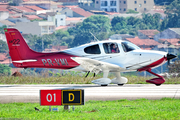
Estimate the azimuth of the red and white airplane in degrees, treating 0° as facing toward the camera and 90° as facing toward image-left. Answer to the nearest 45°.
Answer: approximately 270°

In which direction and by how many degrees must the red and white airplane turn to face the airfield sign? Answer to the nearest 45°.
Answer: approximately 90° to its right

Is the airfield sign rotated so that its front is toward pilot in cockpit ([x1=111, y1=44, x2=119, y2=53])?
no

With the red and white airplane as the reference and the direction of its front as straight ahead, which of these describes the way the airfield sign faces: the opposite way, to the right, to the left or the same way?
to the right

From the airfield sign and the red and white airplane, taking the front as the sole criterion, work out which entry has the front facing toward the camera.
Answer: the airfield sign

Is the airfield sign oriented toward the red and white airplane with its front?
no

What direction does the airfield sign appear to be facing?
toward the camera

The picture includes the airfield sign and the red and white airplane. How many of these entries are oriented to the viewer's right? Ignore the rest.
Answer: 1
